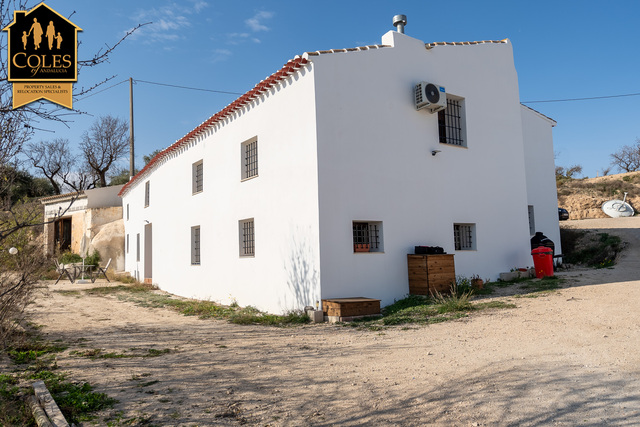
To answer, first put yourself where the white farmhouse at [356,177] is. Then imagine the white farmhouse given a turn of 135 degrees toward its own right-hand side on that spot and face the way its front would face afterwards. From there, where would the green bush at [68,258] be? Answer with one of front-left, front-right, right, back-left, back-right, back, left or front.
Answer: front-left

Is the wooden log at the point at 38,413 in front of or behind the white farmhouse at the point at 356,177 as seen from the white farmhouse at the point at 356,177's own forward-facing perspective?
in front

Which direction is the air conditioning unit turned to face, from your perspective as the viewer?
facing the viewer and to the right of the viewer

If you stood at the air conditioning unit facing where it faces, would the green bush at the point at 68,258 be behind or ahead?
behind

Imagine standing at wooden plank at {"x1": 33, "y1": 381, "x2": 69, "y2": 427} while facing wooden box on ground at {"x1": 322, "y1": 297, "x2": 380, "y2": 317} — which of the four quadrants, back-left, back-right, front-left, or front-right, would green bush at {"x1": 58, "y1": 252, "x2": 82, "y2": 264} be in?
front-left

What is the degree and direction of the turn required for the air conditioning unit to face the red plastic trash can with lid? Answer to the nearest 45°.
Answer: approximately 90° to its left

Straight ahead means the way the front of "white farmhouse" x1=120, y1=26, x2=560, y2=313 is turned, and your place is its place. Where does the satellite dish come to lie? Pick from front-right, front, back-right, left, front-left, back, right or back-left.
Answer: back
